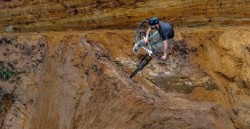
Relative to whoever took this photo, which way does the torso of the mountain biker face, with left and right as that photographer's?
facing the viewer and to the left of the viewer
